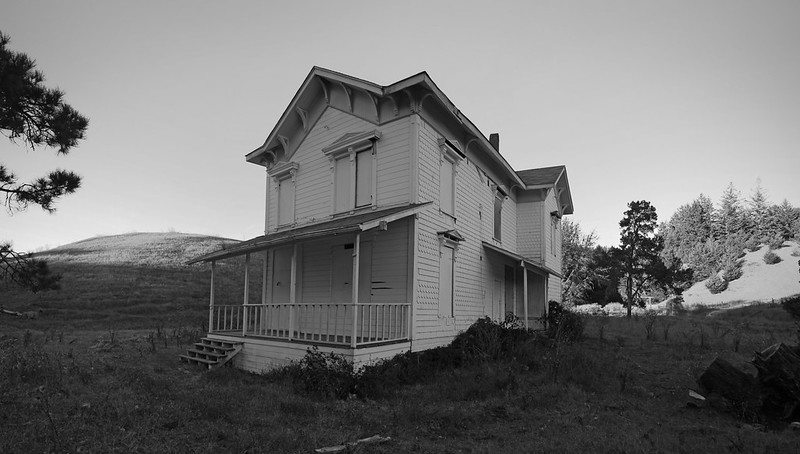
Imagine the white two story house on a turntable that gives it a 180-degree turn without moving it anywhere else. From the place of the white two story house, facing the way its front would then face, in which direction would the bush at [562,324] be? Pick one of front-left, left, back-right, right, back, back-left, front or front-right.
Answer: front

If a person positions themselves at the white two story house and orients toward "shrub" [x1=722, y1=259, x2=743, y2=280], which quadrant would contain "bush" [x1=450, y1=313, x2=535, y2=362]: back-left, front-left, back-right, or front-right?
front-right

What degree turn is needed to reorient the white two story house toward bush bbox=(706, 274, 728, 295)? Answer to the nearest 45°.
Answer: approximately 180°

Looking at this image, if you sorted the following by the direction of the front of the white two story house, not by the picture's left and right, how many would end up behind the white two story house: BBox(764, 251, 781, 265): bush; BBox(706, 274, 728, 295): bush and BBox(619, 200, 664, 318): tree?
3

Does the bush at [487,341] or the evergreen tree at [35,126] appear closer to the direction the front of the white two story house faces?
the evergreen tree

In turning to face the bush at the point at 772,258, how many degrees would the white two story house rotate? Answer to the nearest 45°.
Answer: approximately 180°

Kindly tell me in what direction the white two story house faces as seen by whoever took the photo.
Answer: facing the viewer and to the left of the viewer

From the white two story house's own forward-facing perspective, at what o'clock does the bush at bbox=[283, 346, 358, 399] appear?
The bush is roughly at 11 o'clock from the white two story house.

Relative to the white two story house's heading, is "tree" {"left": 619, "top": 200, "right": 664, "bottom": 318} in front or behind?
behind

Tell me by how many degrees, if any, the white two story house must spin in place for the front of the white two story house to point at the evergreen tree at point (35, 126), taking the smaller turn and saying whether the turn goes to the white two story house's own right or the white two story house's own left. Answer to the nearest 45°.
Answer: approximately 45° to the white two story house's own right

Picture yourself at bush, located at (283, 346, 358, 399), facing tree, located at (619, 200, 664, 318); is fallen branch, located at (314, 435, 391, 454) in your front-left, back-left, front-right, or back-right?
back-right

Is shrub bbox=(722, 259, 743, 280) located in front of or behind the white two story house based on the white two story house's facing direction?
behind

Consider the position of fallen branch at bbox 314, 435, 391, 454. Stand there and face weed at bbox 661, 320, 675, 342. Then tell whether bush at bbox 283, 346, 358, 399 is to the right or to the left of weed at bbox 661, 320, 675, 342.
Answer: left

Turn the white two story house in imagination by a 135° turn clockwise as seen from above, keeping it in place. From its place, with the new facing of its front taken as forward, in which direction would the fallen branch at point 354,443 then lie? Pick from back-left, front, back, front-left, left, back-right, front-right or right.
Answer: back

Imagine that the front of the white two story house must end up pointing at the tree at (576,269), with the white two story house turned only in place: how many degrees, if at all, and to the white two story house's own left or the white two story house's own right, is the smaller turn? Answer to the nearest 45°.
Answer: approximately 180°
